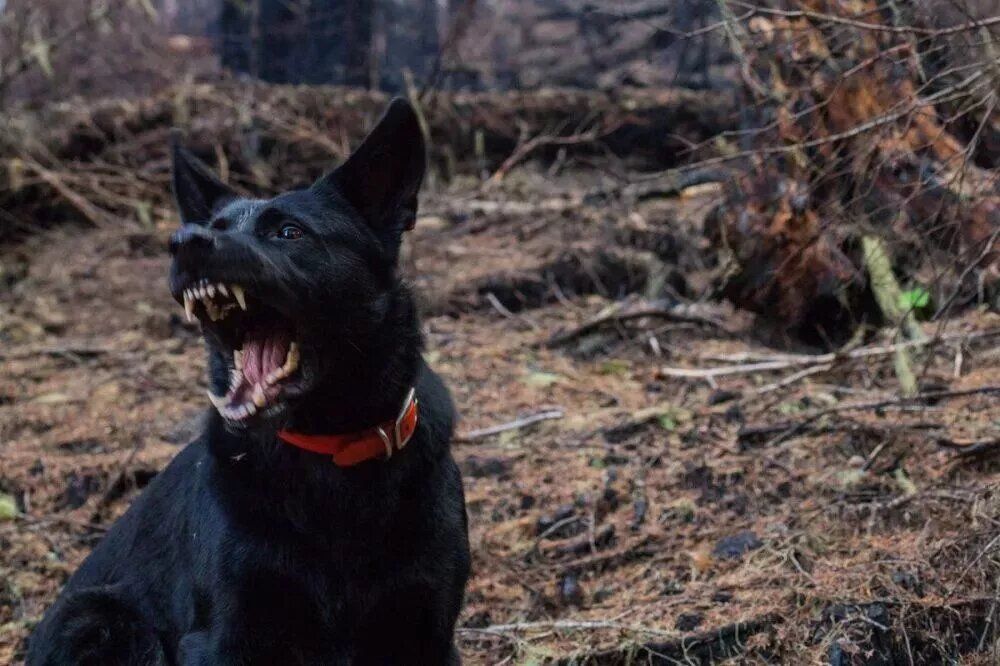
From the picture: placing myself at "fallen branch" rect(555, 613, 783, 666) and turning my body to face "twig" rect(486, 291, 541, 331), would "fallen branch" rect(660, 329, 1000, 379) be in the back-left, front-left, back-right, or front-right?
front-right

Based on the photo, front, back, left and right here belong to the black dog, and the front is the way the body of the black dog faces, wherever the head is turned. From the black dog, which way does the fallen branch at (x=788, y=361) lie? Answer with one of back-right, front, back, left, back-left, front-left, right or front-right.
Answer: left

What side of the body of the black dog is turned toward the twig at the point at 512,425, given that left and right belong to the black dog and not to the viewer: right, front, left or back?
left

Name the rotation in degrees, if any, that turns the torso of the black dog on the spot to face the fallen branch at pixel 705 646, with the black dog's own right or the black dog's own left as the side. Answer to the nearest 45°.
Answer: approximately 45° to the black dog's own left

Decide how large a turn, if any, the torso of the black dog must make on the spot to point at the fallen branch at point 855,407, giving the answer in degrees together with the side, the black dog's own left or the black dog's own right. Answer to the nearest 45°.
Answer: approximately 90° to the black dog's own left

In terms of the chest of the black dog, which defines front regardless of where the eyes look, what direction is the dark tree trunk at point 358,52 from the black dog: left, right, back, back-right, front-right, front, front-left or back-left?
back-left

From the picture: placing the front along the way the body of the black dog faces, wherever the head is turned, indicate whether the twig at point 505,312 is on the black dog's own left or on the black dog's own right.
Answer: on the black dog's own left

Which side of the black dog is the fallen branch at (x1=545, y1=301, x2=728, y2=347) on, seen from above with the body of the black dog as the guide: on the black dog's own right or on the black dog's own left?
on the black dog's own left

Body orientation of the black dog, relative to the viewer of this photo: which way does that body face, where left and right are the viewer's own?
facing the viewer and to the right of the viewer

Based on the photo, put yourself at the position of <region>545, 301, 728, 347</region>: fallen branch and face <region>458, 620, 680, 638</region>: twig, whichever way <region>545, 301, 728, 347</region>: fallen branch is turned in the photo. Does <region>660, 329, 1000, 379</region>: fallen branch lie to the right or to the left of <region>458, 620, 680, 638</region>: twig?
left
